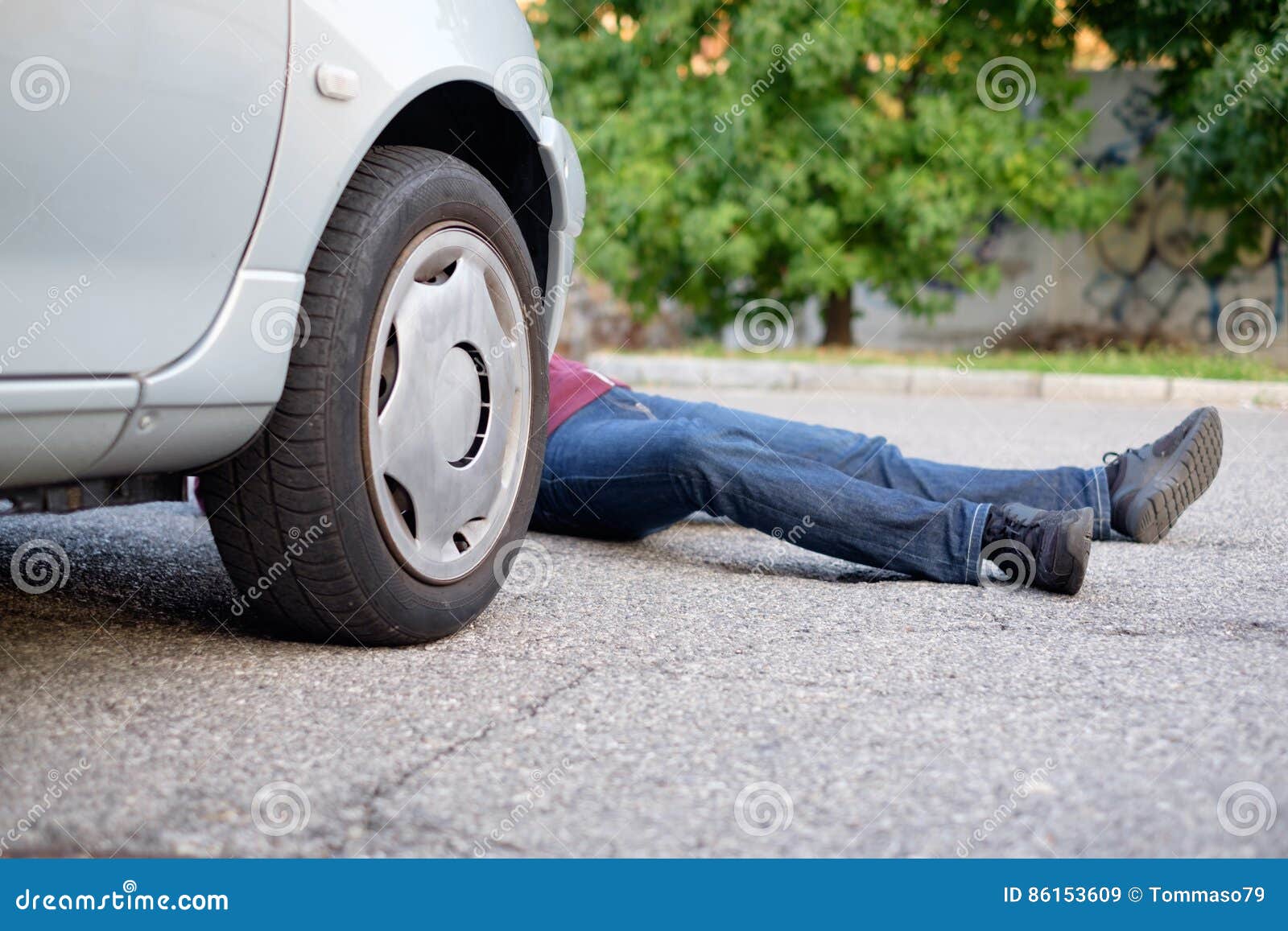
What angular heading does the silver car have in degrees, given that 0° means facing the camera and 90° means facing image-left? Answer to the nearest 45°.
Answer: approximately 225°

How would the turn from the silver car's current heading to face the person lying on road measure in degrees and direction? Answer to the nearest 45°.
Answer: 0° — it already faces them
